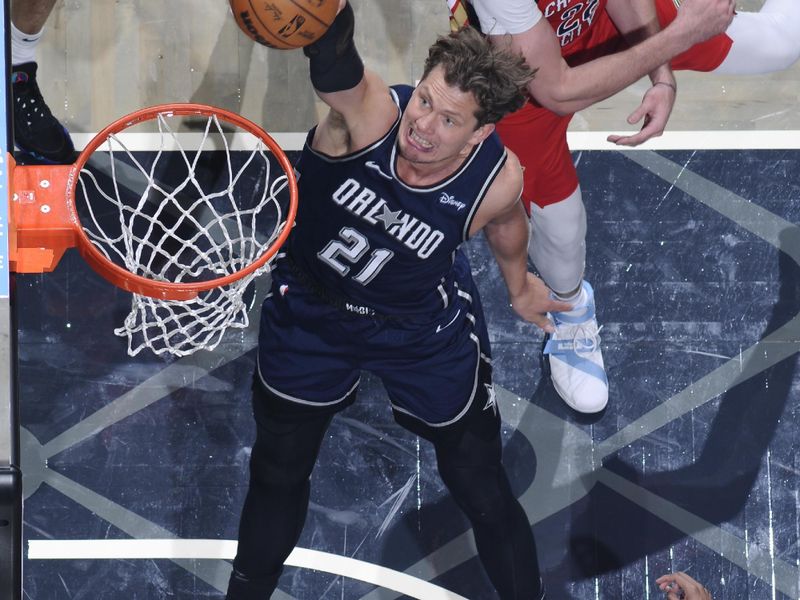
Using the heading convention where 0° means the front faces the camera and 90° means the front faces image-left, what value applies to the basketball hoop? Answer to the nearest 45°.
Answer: approximately 270°

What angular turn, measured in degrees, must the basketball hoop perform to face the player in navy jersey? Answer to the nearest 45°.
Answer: approximately 45° to its right

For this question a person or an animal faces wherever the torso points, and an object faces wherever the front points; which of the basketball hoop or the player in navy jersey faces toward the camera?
the player in navy jersey

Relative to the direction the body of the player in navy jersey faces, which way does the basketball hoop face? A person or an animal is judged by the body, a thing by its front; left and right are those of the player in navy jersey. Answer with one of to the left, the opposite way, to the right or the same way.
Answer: to the left

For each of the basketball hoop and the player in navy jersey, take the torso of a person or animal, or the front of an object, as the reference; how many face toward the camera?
1

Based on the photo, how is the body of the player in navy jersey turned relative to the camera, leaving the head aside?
toward the camera
